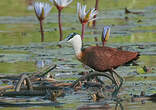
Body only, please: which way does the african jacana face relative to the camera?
to the viewer's left
